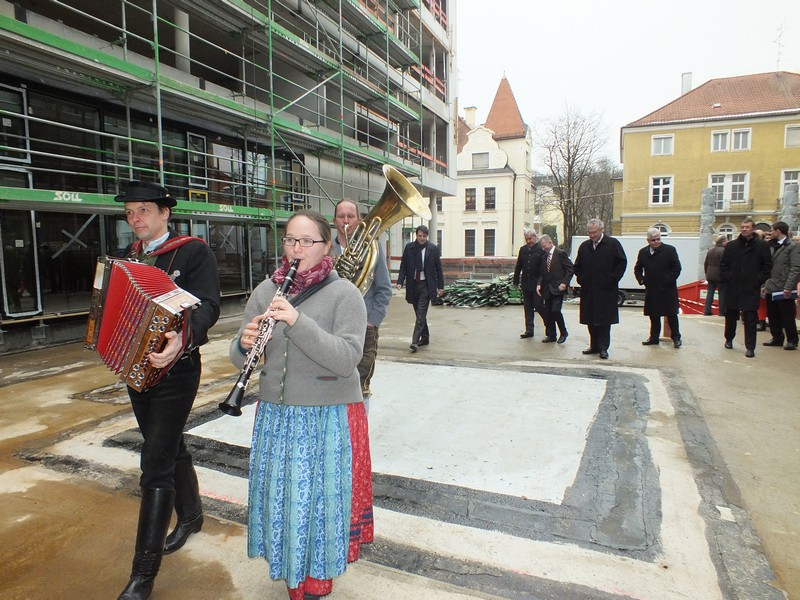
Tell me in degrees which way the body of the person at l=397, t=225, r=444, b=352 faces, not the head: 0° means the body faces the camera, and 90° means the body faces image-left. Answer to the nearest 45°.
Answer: approximately 0°

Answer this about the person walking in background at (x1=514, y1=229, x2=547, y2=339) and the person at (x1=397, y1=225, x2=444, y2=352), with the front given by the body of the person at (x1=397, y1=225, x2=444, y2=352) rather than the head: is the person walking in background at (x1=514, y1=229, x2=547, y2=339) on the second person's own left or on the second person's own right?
on the second person's own left

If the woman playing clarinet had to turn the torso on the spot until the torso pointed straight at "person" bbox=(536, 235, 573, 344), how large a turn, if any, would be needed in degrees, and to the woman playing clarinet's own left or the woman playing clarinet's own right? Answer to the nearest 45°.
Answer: approximately 180°

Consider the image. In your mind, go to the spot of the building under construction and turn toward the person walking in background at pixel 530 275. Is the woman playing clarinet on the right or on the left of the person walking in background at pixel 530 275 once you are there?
right

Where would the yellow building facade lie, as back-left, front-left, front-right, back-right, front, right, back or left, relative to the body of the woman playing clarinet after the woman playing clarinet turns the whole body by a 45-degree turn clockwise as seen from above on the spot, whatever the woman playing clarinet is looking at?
back-right

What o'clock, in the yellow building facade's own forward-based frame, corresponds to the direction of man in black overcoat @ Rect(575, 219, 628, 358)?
The man in black overcoat is roughly at 12 o'clock from the yellow building facade.

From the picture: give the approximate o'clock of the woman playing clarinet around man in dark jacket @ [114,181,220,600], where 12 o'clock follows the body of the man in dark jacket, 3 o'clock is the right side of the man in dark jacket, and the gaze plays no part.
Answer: The woman playing clarinet is roughly at 9 o'clock from the man in dark jacket.

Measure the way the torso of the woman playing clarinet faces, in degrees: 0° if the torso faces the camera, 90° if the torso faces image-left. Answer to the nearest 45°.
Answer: approximately 45°

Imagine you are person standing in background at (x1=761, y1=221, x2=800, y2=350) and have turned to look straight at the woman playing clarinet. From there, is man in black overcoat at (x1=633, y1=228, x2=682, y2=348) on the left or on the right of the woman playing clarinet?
right

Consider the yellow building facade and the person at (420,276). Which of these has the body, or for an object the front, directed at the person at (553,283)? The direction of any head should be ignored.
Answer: the yellow building facade
